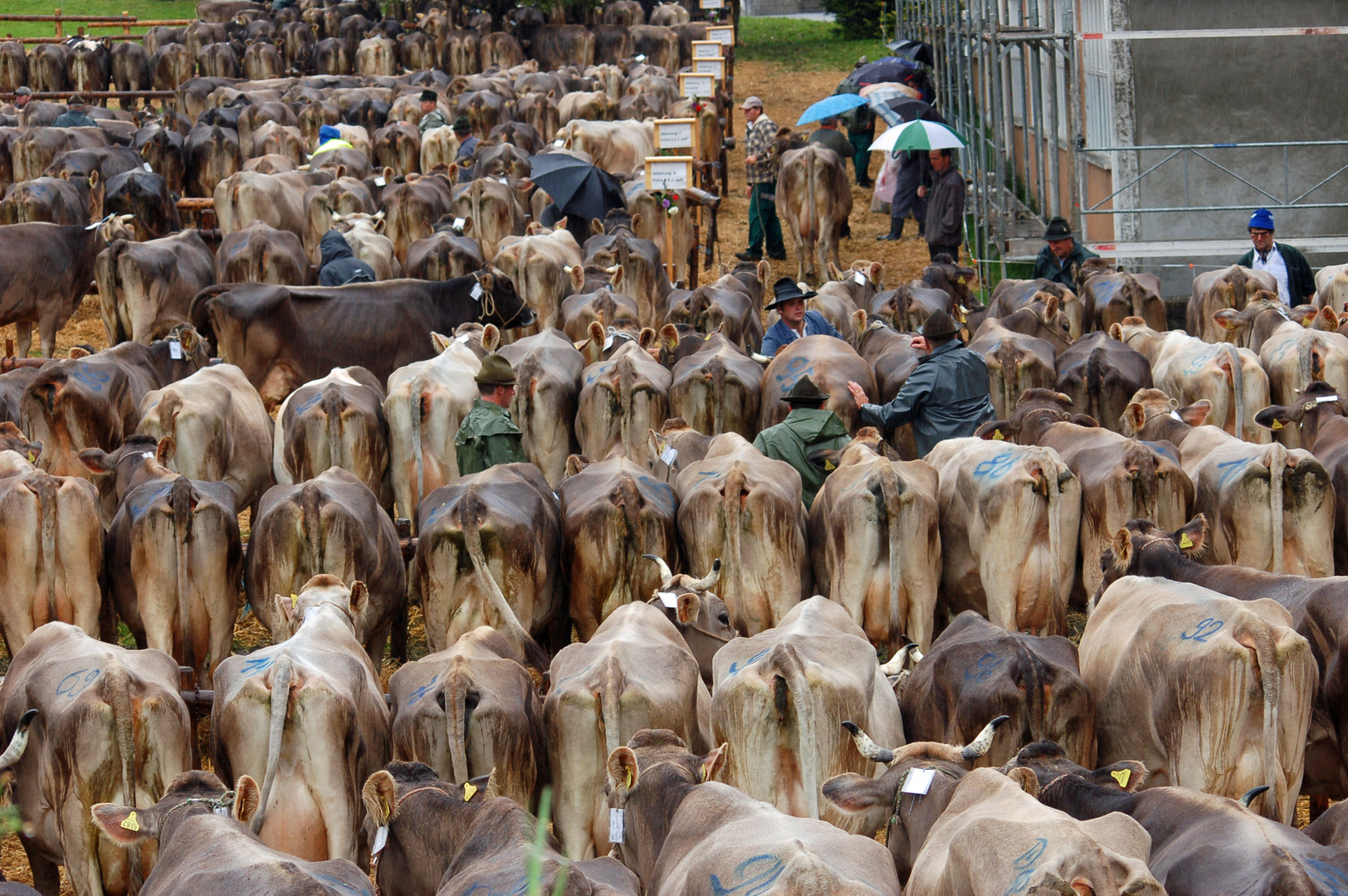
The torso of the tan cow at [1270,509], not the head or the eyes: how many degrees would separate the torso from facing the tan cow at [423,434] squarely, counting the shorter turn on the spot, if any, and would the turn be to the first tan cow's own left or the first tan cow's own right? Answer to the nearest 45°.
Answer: approximately 45° to the first tan cow's own left

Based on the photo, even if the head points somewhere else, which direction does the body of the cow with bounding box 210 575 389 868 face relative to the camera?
away from the camera

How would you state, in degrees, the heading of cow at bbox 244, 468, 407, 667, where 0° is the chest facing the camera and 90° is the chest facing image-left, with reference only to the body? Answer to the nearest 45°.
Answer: approximately 180°

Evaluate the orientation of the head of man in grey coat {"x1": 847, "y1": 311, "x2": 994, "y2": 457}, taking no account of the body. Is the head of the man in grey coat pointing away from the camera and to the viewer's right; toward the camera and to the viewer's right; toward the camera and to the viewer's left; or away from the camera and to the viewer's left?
away from the camera and to the viewer's left

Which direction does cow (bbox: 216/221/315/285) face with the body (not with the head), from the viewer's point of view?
away from the camera

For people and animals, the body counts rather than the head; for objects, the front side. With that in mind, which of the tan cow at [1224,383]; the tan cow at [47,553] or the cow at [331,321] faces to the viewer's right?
the cow

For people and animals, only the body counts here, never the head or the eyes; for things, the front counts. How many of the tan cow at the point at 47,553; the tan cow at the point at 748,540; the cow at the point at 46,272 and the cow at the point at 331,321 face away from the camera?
2

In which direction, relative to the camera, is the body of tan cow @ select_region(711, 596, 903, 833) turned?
away from the camera

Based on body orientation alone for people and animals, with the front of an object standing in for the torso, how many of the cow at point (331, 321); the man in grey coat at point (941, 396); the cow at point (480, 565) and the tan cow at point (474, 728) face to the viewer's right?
1

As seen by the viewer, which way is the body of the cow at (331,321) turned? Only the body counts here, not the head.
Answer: to the viewer's right

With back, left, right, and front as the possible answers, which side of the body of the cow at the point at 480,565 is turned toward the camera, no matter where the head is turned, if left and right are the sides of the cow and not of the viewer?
back

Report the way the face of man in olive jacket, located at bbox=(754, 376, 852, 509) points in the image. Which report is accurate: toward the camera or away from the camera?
away from the camera

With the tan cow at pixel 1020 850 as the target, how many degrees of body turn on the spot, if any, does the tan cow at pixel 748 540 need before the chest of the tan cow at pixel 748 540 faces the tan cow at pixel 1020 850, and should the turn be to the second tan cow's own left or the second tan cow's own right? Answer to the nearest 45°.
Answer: approximately 180°

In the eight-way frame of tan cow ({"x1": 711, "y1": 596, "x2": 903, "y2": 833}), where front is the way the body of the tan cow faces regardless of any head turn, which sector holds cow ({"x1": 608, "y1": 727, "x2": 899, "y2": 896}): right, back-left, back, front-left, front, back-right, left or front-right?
back

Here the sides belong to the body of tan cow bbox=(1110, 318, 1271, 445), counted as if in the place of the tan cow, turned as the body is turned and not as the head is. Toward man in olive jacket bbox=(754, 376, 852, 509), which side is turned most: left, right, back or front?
left

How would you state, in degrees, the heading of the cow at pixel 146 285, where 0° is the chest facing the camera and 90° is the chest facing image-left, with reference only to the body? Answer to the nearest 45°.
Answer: approximately 225°

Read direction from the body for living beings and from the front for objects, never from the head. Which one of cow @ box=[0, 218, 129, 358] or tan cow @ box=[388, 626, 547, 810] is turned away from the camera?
the tan cow

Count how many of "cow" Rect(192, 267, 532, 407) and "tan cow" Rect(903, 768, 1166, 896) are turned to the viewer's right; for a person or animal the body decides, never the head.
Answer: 1

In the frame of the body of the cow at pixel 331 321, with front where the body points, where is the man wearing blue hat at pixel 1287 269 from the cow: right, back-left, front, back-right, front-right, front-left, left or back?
front

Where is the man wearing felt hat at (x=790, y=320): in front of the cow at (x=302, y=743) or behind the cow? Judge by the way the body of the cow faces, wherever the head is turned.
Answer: in front
